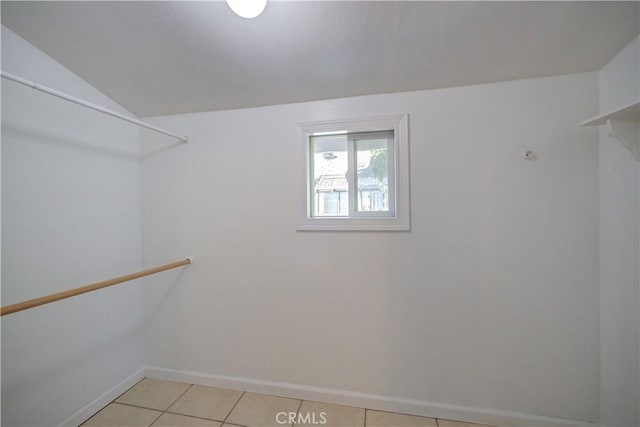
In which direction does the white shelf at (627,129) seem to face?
to the viewer's left

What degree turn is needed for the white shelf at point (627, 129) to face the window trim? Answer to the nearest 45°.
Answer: approximately 45° to its left
